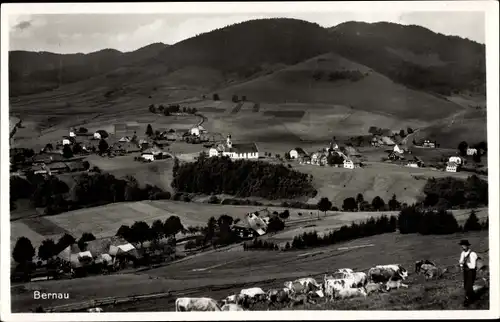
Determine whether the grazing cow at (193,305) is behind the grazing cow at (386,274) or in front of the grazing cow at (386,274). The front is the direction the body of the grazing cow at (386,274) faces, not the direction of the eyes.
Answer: behind

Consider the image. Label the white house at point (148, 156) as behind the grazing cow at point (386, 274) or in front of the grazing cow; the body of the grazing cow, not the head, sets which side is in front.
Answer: behind

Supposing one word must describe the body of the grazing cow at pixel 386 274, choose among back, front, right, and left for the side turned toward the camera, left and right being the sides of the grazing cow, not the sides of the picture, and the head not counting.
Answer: right

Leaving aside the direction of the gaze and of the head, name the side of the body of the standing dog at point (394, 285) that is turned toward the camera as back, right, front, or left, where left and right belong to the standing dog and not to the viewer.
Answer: right
